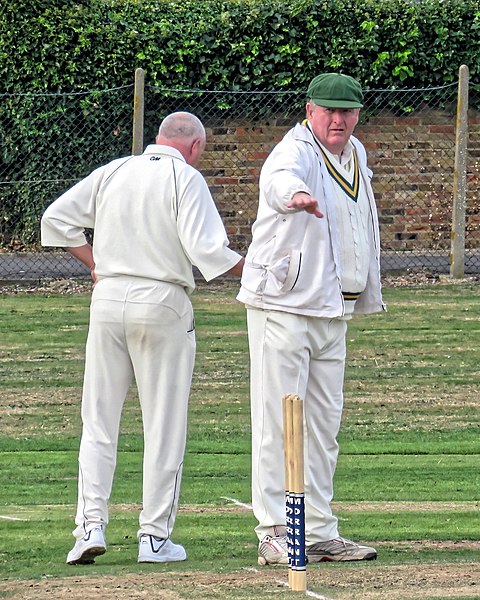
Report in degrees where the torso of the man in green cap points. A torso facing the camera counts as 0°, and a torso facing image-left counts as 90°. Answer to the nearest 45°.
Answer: approximately 315°
